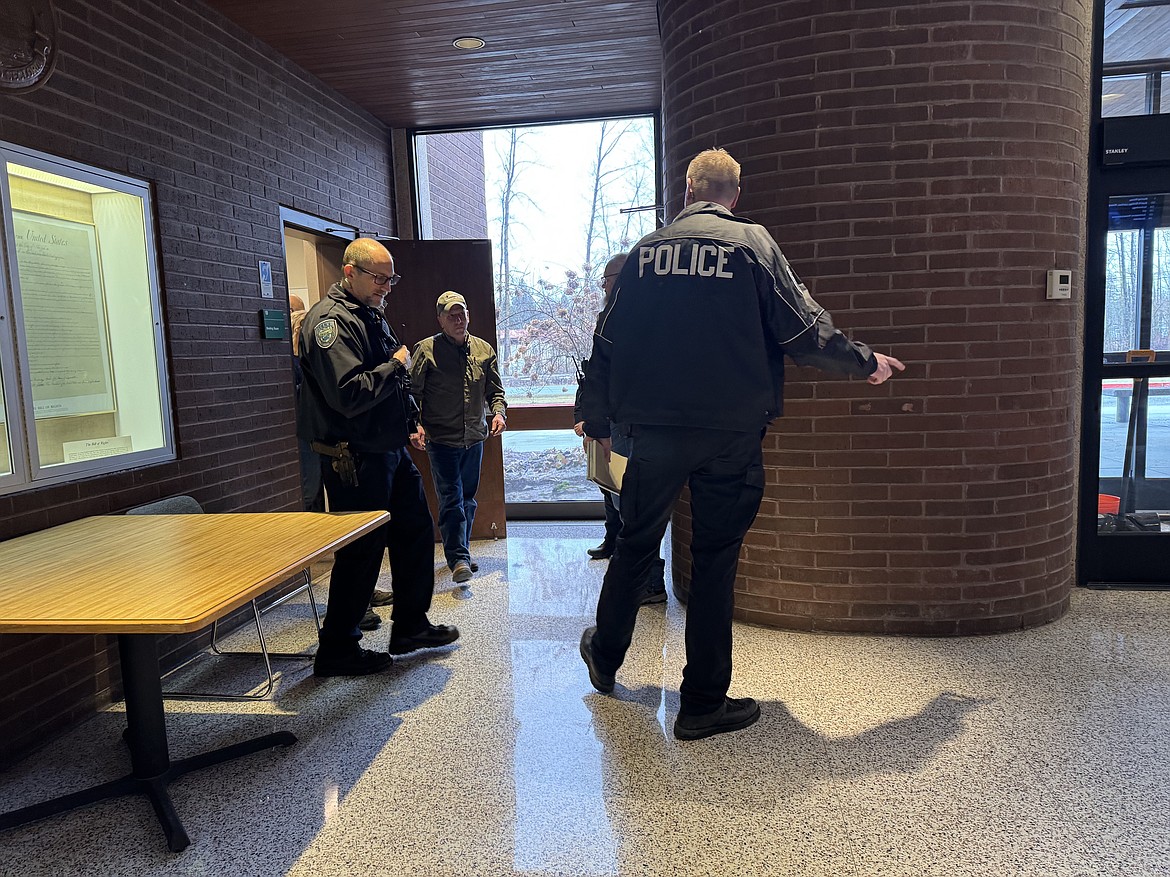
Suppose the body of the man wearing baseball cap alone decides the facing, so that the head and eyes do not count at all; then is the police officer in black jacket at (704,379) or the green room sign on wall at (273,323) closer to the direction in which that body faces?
the police officer in black jacket

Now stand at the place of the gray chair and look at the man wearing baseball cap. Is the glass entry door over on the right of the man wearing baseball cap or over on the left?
right

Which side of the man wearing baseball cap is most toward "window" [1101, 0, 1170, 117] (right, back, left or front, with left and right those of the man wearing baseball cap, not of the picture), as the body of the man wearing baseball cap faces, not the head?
left

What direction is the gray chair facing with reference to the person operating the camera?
facing to the right of the viewer

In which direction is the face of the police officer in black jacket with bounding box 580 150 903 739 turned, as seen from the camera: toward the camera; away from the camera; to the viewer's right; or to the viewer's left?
away from the camera

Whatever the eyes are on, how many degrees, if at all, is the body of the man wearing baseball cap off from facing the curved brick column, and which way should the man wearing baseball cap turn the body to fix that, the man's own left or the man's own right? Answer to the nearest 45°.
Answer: approximately 45° to the man's own left

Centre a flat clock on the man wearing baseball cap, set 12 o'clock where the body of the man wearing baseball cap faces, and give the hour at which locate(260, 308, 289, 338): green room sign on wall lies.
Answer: The green room sign on wall is roughly at 3 o'clock from the man wearing baseball cap.

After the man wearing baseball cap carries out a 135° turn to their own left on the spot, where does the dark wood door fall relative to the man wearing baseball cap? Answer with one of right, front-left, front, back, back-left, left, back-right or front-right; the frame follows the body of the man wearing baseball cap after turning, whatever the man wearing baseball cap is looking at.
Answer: front-left

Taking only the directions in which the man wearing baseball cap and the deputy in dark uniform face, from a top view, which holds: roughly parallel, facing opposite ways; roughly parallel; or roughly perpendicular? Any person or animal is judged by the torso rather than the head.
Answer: roughly perpendicular

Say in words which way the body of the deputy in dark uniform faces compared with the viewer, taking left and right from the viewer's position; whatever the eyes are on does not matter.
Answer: facing to the right of the viewer

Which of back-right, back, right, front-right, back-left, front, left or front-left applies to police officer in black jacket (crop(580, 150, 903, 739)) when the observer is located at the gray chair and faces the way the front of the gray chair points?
front-right

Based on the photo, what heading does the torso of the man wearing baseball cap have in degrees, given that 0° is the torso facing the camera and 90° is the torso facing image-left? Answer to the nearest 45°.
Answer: approximately 0°
